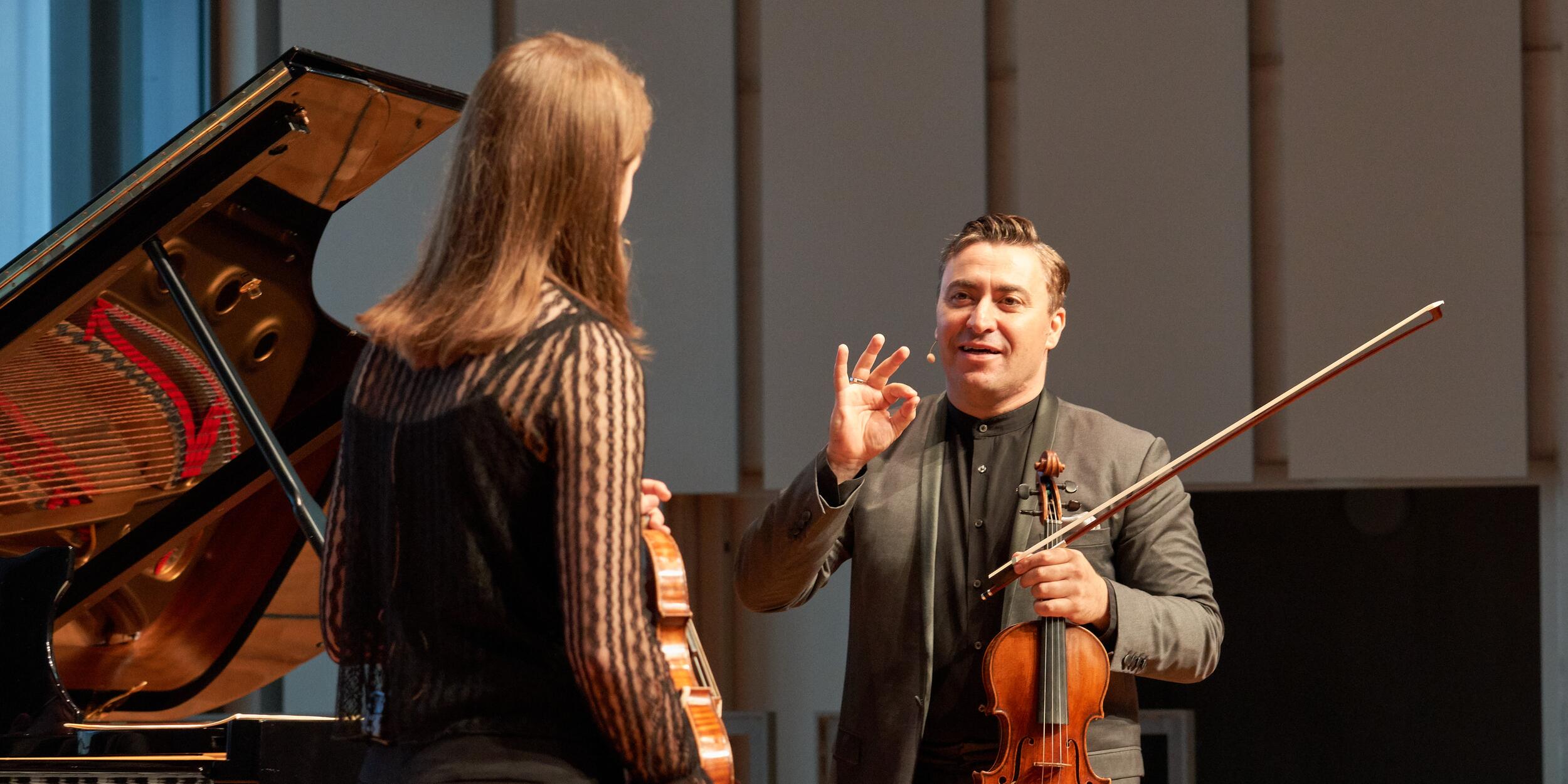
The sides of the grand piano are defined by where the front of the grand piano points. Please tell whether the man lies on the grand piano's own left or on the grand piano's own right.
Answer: on the grand piano's own left

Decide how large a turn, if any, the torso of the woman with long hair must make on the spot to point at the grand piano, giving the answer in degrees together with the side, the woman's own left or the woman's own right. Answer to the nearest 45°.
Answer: approximately 45° to the woman's own left

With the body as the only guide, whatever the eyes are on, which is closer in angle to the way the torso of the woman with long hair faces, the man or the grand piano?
the man

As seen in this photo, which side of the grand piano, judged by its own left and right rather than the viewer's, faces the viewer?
front

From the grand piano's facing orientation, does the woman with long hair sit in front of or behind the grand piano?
in front

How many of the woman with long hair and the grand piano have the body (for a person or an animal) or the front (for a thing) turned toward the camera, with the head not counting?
1

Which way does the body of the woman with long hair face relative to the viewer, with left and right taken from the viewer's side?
facing away from the viewer and to the right of the viewer

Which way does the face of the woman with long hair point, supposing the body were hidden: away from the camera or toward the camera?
away from the camera

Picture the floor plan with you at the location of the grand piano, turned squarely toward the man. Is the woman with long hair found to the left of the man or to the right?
right
